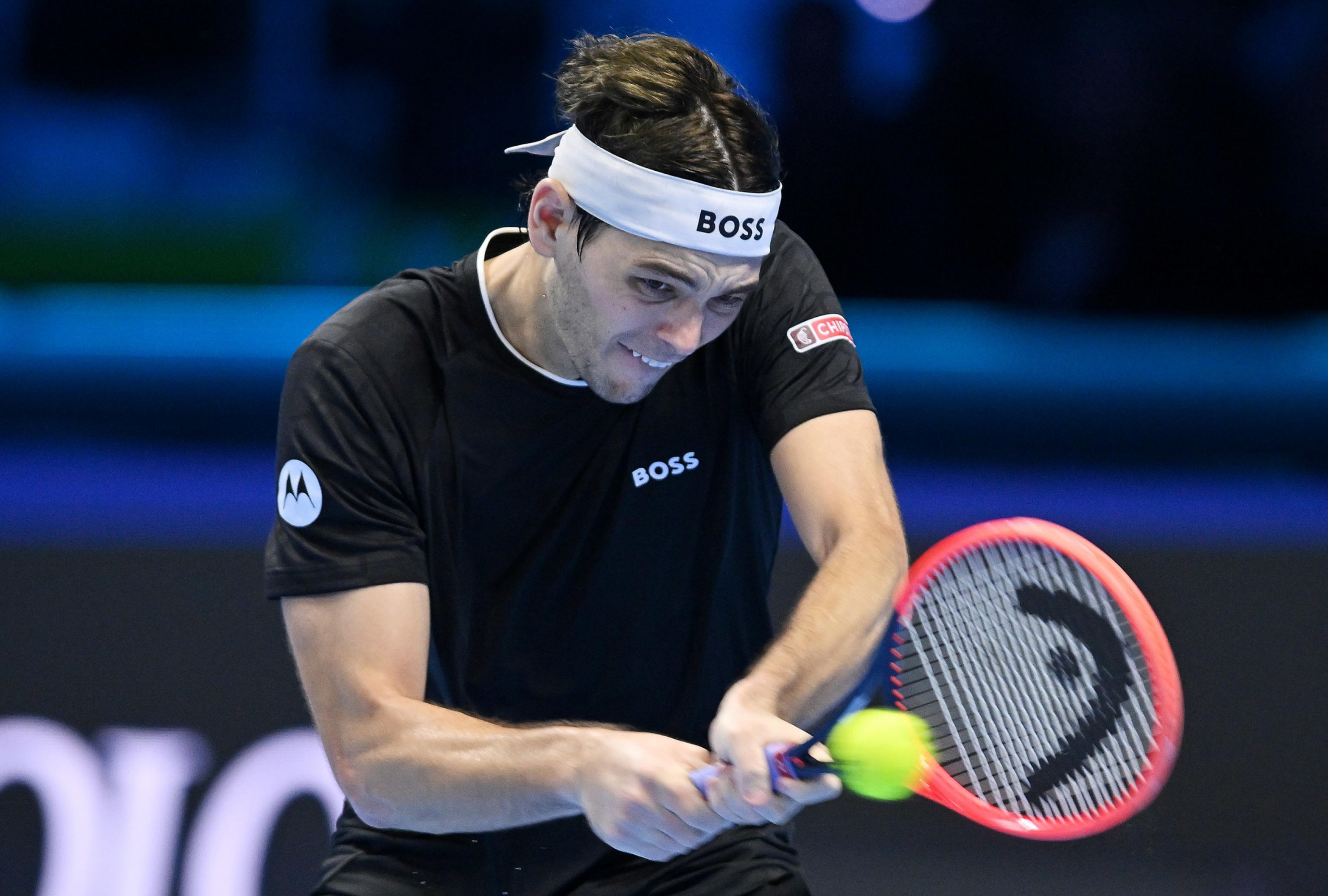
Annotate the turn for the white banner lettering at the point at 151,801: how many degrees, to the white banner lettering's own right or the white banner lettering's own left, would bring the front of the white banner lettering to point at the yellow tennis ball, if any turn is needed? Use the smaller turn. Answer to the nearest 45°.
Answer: approximately 45° to the white banner lettering's own left

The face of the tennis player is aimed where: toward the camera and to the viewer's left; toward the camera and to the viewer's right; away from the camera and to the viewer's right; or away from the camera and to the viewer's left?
toward the camera and to the viewer's right

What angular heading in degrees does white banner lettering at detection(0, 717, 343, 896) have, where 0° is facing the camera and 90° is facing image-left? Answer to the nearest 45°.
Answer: approximately 0°
